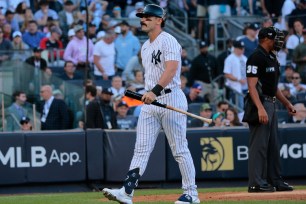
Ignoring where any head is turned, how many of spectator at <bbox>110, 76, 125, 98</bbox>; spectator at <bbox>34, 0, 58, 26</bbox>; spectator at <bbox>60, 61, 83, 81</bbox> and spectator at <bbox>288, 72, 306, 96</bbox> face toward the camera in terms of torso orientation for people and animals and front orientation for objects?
4

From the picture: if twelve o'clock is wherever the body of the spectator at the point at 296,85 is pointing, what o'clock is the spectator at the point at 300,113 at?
the spectator at the point at 300,113 is roughly at 12 o'clock from the spectator at the point at 296,85.

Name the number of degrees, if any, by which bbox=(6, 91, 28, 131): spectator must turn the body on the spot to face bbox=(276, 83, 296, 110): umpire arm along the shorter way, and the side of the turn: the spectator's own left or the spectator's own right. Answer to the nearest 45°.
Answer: approximately 45° to the spectator's own left

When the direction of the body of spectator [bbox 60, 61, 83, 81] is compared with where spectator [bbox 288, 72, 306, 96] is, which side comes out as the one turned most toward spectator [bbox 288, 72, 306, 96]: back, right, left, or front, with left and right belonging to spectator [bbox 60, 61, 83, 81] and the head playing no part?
left

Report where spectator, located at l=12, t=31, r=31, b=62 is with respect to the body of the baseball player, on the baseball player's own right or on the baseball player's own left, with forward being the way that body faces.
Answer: on the baseball player's own right

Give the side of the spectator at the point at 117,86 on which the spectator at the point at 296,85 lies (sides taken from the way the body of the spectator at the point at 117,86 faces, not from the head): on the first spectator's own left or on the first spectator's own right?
on the first spectator's own left

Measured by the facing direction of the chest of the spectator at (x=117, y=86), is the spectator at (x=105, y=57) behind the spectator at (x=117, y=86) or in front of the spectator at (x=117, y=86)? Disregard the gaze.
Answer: behind

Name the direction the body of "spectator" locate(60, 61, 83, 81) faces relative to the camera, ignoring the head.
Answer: toward the camera

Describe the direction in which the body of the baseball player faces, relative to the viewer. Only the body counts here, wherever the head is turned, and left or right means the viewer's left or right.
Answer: facing the viewer and to the left of the viewer

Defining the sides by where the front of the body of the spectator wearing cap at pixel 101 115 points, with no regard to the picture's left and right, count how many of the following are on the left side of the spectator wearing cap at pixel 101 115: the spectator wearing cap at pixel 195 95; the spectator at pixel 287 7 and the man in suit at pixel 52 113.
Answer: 2

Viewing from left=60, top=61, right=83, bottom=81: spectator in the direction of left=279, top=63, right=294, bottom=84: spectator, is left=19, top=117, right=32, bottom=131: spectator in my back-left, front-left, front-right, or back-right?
back-right

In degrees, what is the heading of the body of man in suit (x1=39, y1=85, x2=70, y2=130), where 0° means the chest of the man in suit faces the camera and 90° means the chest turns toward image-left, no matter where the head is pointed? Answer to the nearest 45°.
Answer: approximately 45°

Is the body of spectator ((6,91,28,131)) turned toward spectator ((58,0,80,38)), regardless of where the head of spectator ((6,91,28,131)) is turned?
no

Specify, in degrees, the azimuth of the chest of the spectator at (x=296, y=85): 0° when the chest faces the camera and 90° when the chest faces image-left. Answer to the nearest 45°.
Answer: approximately 0°

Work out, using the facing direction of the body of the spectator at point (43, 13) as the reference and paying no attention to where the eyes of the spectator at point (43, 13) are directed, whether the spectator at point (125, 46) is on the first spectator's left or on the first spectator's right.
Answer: on the first spectator's left

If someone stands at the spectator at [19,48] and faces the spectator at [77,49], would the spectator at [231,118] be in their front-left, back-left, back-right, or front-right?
front-right
